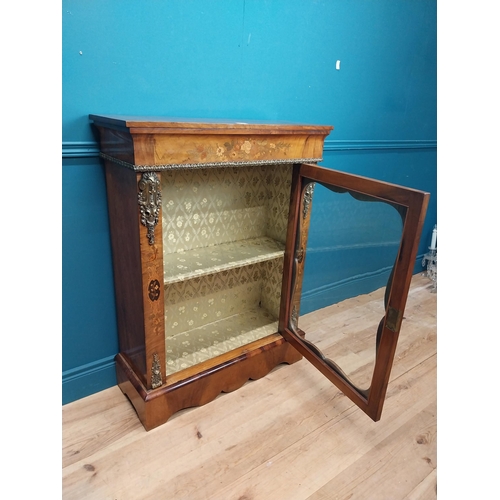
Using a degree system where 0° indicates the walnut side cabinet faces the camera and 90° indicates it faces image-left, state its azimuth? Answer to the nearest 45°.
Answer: approximately 315°
